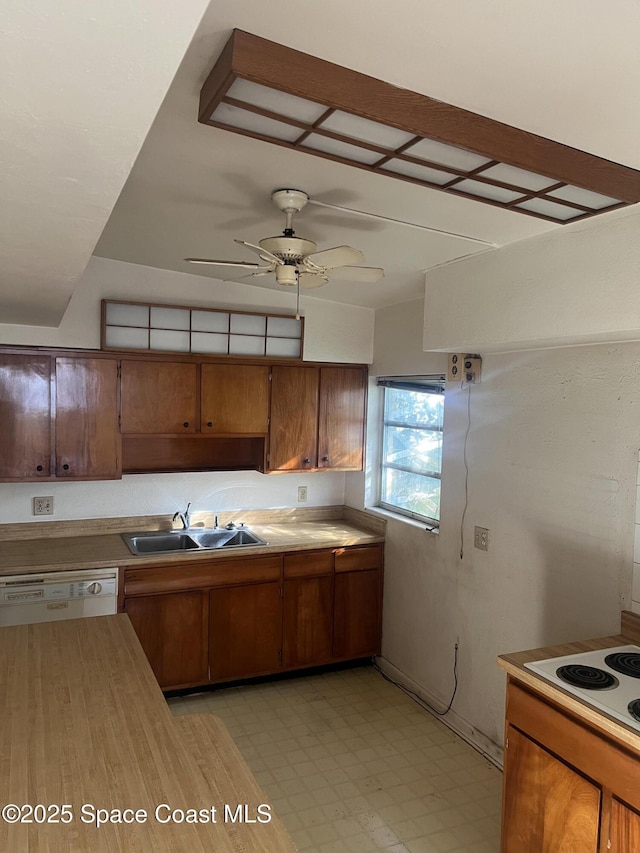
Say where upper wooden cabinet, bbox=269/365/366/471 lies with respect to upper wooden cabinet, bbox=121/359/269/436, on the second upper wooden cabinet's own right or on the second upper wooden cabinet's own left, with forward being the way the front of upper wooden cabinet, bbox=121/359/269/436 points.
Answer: on the second upper wooden cabinet's own left

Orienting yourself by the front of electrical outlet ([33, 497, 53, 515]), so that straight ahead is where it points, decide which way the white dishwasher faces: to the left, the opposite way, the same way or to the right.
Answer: the same way

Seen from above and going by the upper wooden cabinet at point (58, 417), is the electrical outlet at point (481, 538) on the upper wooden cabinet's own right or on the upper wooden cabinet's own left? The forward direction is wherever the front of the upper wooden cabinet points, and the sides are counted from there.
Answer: on the upper wooden cabinet's own left

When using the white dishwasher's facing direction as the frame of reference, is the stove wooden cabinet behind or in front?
in front

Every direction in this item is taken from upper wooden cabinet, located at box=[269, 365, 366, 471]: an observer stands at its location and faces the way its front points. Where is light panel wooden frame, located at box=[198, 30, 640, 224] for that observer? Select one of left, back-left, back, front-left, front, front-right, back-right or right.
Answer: front

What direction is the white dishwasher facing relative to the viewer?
toward the camera

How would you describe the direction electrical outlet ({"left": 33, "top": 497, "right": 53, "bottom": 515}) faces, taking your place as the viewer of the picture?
facing the viewer

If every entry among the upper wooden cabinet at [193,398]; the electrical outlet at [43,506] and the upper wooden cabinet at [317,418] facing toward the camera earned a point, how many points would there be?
3

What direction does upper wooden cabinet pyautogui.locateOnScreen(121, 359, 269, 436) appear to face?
toward the camera

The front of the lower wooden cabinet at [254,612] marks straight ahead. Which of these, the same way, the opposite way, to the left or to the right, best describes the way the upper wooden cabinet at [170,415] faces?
the same way

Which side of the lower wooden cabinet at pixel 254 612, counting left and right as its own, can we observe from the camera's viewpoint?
front

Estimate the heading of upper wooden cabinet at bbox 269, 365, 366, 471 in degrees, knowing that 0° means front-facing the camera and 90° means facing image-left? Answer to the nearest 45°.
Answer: approximately 0°

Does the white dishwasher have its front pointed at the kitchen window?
no
